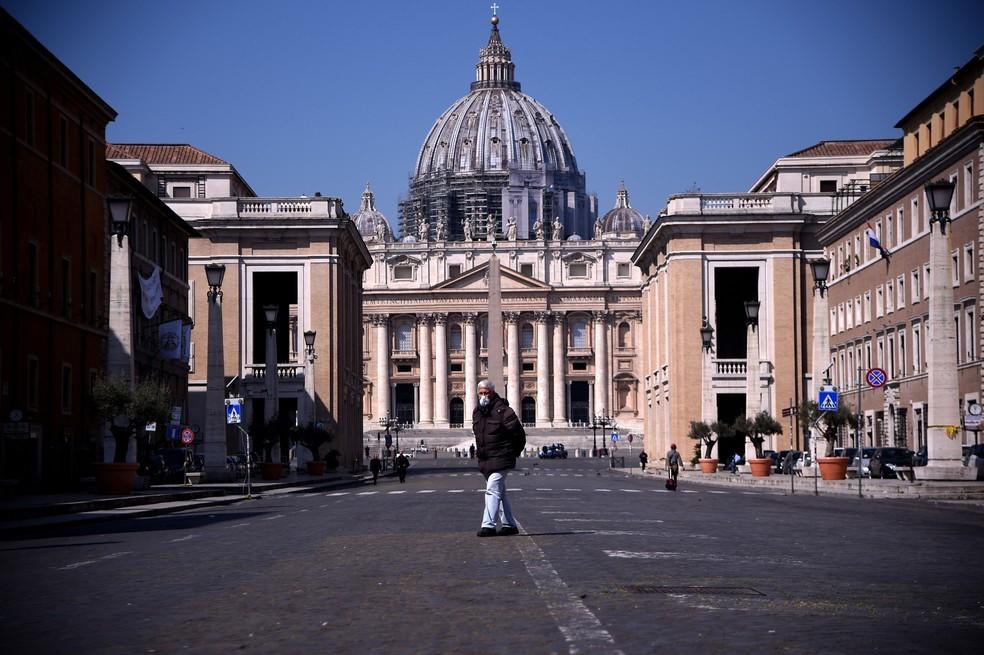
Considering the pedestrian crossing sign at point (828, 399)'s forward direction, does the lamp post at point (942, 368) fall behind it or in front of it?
in front

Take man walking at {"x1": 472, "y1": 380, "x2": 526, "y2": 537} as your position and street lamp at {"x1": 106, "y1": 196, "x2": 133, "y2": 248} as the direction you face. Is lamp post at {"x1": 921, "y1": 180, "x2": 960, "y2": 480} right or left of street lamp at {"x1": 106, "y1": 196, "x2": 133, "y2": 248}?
right

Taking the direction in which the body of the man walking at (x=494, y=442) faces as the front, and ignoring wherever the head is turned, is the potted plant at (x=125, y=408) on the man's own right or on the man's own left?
on the man's own right

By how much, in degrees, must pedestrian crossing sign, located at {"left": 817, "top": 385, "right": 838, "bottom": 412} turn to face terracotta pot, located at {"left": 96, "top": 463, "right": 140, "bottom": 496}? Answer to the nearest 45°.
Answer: approximately 45° to its right

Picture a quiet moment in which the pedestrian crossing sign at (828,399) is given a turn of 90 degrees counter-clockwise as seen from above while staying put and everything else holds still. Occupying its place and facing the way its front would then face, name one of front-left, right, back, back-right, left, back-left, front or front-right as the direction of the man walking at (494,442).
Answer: right

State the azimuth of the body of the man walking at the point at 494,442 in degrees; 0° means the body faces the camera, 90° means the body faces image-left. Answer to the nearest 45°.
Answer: approximately 45°

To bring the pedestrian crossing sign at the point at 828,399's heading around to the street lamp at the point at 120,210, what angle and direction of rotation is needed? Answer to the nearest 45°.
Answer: approximately 45° to its right

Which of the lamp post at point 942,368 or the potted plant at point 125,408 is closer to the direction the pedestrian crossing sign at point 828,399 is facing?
the lamp post

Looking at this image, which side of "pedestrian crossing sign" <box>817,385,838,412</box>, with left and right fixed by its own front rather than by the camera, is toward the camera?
front
